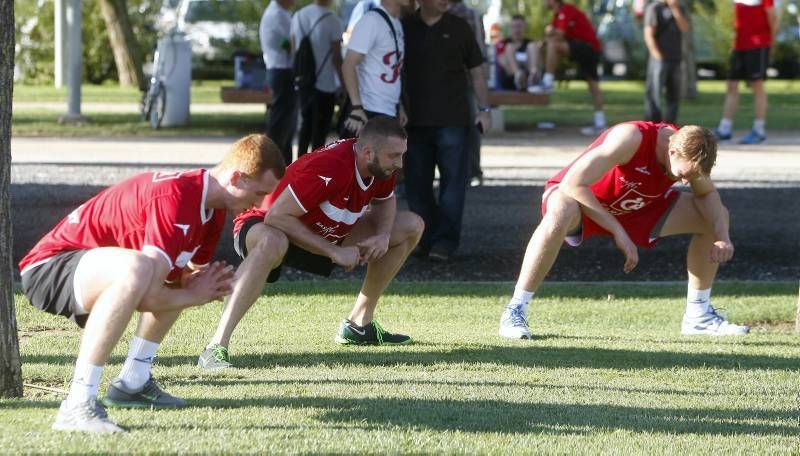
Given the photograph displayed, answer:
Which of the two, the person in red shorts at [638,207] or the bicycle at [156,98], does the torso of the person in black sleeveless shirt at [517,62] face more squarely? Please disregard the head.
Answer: the person in red shorts

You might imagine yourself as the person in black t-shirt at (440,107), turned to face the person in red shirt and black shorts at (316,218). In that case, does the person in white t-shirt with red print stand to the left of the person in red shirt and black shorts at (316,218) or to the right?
right

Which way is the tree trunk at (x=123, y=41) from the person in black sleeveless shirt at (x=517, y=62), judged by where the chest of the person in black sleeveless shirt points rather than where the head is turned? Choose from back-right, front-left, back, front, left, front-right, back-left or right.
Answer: back-right

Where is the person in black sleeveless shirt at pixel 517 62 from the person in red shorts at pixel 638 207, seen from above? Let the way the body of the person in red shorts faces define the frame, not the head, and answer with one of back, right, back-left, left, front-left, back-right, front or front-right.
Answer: back-left

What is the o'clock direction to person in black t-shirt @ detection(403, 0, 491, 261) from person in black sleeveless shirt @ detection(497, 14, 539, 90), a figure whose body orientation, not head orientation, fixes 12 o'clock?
person in black t-shirt @ detection(403, 0, 491, 261) is roughly at 12 o'clock from person in black sleeveless shirt @ detection(497, 14, 539, 90).

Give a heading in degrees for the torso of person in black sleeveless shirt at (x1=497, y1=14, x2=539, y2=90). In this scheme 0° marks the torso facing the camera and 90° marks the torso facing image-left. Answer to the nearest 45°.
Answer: approximately 0°

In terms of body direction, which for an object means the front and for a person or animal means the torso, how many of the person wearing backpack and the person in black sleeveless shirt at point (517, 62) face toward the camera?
1

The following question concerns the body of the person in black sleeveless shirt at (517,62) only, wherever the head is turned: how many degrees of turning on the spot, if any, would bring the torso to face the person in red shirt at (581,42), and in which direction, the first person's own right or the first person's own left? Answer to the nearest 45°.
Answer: approximately 45° to the first person's own left
